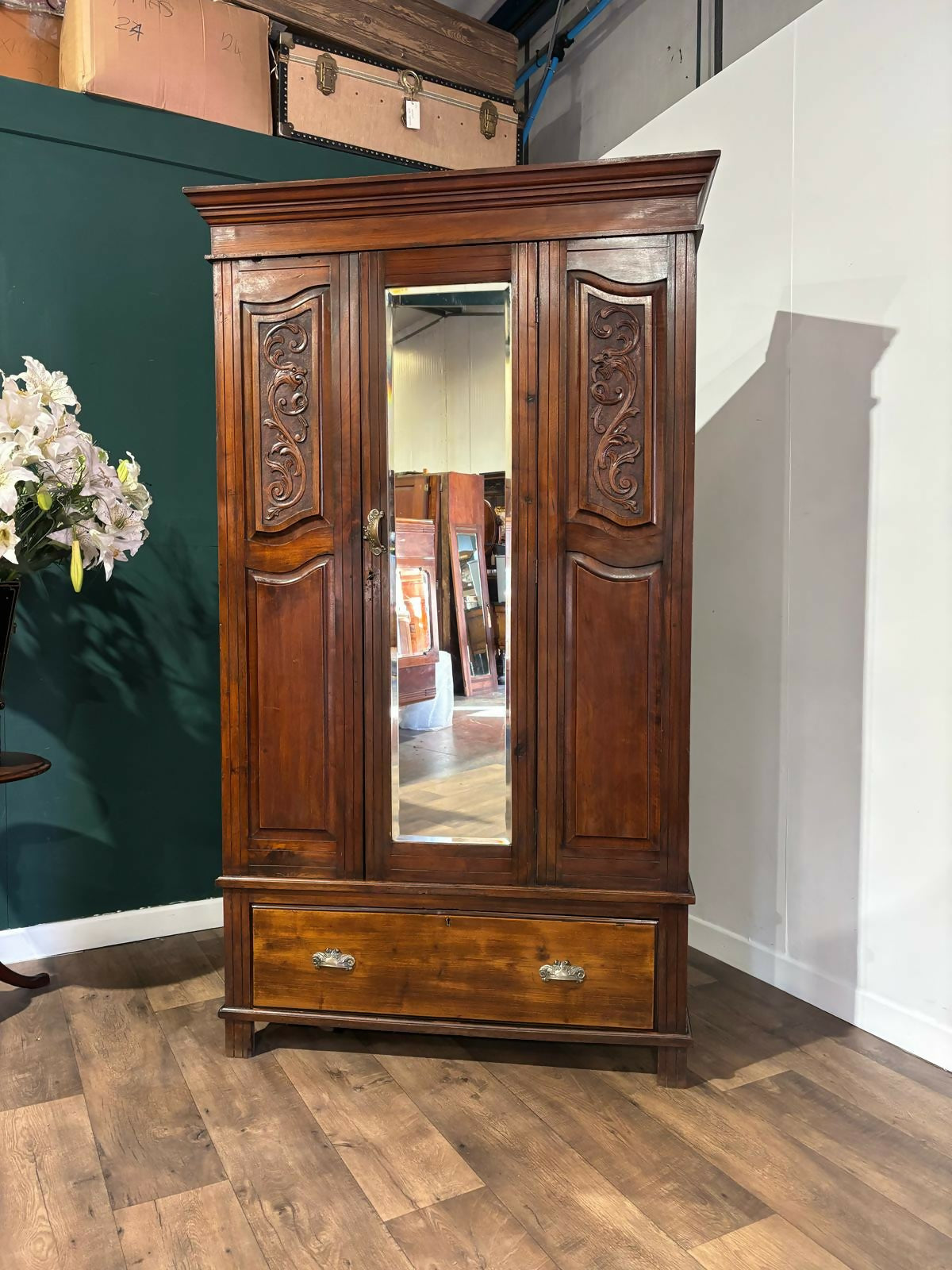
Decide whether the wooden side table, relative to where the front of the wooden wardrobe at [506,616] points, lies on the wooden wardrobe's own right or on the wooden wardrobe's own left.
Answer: on the wooden wardrobe's own right

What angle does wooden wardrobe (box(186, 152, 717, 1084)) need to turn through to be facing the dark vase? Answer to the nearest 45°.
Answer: approximately 90° to its right

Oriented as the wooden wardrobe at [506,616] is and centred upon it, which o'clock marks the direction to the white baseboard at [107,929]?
The white baseboard is roughly at 4 o'clock from the wooden wardrobe.

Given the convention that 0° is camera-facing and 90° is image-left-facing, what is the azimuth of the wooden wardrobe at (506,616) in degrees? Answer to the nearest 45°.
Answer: approximately 0°

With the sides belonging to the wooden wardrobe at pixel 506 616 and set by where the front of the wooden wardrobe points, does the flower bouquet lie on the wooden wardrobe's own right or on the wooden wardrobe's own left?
on the wooden wardrobe's own right
